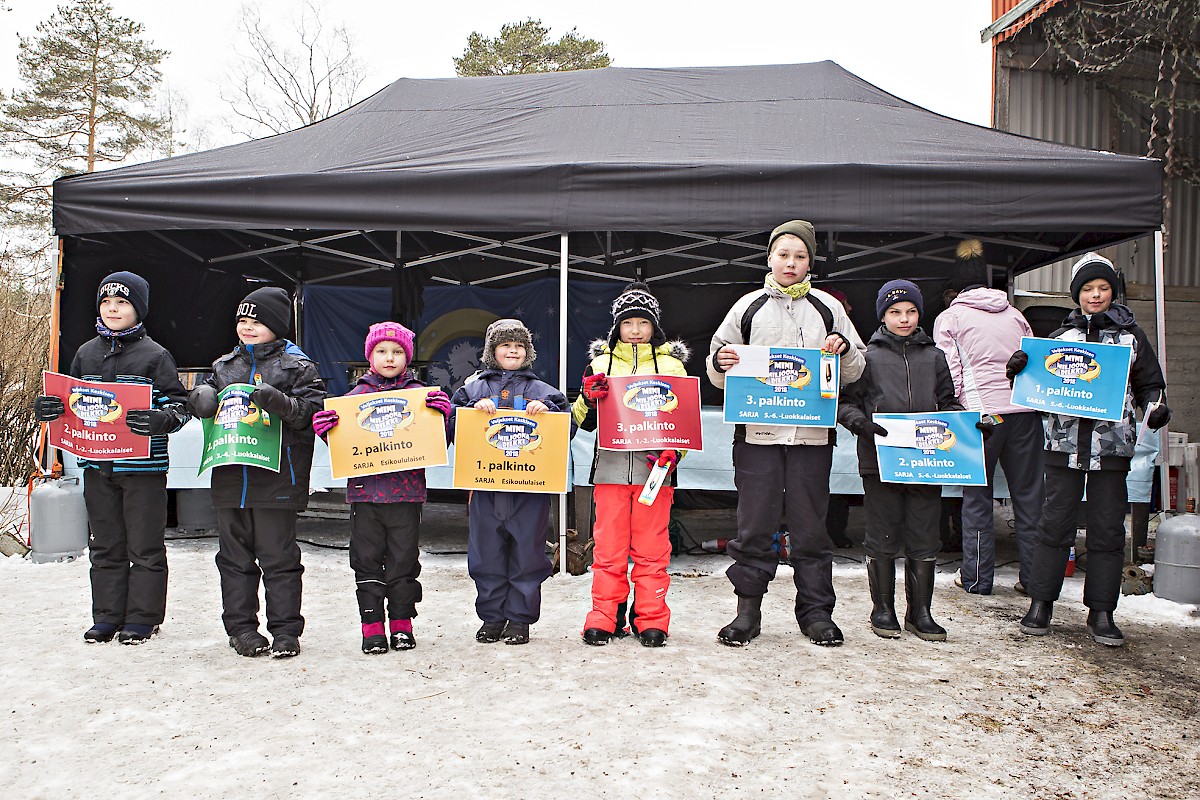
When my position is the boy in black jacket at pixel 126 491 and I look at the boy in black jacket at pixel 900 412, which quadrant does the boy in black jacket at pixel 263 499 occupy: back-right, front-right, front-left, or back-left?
front-right

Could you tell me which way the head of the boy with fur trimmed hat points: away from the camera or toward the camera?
toward the camera

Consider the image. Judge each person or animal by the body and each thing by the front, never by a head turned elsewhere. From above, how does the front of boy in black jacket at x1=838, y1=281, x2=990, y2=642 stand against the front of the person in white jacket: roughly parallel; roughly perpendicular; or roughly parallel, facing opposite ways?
roughly parallel

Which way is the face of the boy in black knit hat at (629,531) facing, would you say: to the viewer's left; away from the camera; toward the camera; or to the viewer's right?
toward the camera

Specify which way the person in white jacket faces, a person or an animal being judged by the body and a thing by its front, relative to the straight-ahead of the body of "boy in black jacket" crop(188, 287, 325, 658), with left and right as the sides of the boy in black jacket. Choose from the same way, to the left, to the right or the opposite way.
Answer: the same way

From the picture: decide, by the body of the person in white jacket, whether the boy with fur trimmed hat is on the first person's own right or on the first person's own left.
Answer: on the first person's own right

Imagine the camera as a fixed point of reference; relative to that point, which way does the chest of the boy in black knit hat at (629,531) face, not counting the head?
toward the camera

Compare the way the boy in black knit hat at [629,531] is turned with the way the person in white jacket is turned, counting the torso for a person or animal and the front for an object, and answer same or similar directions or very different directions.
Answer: same or similar directions

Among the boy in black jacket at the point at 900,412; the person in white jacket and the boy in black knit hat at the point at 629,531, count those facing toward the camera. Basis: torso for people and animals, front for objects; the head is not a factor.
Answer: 3

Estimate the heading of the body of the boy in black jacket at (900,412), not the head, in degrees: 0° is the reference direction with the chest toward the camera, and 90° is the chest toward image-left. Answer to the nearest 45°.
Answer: approximately 0°

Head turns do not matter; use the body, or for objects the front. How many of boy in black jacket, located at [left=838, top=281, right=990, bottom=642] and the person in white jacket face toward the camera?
2

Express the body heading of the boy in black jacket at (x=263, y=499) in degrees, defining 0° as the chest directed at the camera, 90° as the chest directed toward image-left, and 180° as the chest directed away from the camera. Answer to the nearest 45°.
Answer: approximately 45°

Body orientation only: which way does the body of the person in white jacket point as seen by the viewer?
toward the camera

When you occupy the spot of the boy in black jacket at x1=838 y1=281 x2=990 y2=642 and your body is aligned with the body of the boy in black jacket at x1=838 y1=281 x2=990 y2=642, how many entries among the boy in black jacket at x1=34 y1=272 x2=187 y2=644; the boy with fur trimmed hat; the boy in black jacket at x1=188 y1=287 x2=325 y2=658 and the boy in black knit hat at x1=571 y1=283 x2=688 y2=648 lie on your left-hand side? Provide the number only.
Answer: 0

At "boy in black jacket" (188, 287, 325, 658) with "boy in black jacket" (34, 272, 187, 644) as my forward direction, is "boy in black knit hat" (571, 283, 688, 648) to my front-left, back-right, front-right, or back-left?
back-right

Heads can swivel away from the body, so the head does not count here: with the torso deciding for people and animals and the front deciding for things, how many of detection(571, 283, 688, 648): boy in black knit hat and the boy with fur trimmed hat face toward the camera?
2

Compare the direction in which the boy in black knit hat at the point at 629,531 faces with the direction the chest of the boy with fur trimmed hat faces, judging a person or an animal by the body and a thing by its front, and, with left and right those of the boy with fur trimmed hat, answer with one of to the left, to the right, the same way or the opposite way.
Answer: the same way

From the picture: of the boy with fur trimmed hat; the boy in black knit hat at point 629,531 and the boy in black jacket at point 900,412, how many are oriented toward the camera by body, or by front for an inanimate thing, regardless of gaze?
3

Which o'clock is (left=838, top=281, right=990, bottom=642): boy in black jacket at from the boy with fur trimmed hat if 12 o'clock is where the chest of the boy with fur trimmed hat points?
The boy in black jacket is roughly at 9 o'clock from the boy with fur trimmed hat.

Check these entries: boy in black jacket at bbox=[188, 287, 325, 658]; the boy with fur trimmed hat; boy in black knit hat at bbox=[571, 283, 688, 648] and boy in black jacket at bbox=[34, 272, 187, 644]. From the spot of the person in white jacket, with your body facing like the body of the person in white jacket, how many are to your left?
0
